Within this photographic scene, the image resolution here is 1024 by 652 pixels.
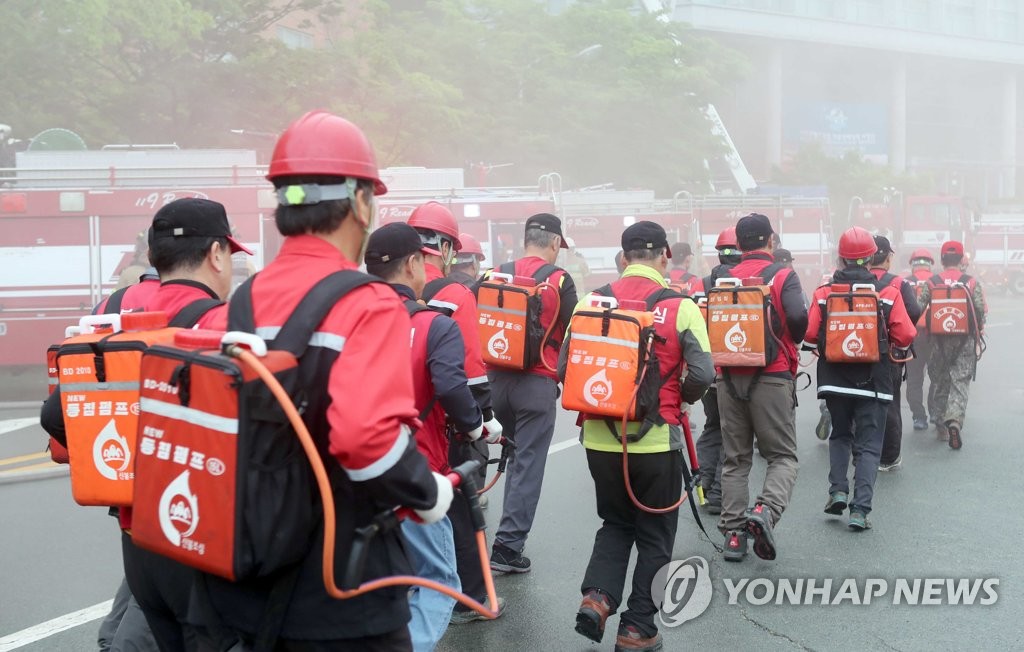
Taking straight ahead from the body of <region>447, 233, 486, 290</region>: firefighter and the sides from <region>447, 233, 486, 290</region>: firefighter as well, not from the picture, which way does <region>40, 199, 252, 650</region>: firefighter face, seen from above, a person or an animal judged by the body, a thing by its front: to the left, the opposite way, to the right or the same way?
the same way

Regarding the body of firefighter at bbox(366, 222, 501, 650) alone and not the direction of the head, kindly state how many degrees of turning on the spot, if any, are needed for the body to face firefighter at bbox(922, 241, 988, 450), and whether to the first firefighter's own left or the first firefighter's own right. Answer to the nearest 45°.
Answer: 0° — they already face them

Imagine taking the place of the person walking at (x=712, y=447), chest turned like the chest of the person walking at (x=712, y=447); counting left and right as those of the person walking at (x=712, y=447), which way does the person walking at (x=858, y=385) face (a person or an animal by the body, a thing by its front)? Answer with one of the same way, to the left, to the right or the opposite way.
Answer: the same way

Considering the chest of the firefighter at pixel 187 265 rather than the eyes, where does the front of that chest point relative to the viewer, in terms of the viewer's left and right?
facing away from the viewer and to the right of the viewer

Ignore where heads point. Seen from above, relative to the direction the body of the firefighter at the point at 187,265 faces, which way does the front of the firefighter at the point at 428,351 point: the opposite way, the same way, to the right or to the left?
the same way

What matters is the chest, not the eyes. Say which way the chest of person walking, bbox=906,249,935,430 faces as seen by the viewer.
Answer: away from the camera

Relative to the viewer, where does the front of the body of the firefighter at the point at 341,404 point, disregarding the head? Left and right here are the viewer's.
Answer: facing away from the viewer and to the right of the viewer

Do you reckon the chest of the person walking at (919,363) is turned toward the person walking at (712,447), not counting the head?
no

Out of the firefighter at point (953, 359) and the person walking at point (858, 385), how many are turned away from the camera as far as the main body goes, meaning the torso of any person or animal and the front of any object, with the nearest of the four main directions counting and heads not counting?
2

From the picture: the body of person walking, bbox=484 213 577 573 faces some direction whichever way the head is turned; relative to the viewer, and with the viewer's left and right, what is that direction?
facing away from the viewer and to the right of the viewer

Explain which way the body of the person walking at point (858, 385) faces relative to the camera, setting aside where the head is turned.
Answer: away from the camera

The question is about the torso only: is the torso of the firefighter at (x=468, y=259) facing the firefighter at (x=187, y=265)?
no

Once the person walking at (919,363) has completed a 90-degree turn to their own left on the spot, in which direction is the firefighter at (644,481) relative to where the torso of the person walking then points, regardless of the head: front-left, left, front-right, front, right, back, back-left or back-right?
left

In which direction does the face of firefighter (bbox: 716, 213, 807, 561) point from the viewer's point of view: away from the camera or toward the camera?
away from the camera

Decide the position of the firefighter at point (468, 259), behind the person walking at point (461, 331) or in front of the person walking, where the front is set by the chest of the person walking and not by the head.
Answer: in front

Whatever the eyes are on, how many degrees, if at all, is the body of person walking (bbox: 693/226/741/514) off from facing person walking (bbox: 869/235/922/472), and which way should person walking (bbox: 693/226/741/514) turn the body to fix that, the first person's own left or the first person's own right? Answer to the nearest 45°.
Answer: approximately 45° to the first person's own right

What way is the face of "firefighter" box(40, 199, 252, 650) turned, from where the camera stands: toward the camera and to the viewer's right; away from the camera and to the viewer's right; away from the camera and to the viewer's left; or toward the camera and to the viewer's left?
away from the camera and to the viewer's right

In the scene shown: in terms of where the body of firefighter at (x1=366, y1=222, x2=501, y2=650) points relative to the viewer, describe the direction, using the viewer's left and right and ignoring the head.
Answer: facing away from the viewer and to the right of the viewer

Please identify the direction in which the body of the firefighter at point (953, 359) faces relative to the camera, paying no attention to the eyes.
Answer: away from the camera

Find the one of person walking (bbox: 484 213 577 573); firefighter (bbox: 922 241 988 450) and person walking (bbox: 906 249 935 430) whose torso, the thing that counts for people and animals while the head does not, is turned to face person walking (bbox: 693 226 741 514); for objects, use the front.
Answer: person walking (bbox: 484 213 577 573)

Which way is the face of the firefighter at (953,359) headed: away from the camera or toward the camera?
away from the camera
